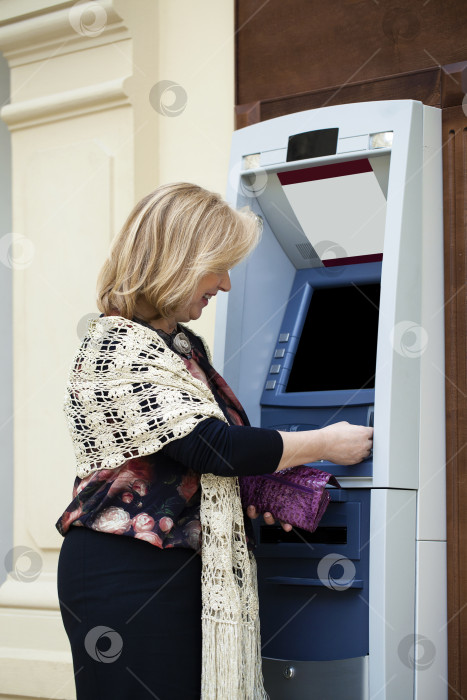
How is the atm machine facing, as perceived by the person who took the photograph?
facing the viewer and to the left of the viewer

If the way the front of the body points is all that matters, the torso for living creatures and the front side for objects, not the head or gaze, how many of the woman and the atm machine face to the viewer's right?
1

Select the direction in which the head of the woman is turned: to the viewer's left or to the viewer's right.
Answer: to the viewer's right

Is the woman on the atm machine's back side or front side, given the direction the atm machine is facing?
on the front side

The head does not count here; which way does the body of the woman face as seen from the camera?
to the viewer's right

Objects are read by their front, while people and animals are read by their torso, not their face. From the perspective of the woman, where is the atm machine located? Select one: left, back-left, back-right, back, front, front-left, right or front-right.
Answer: front-left
